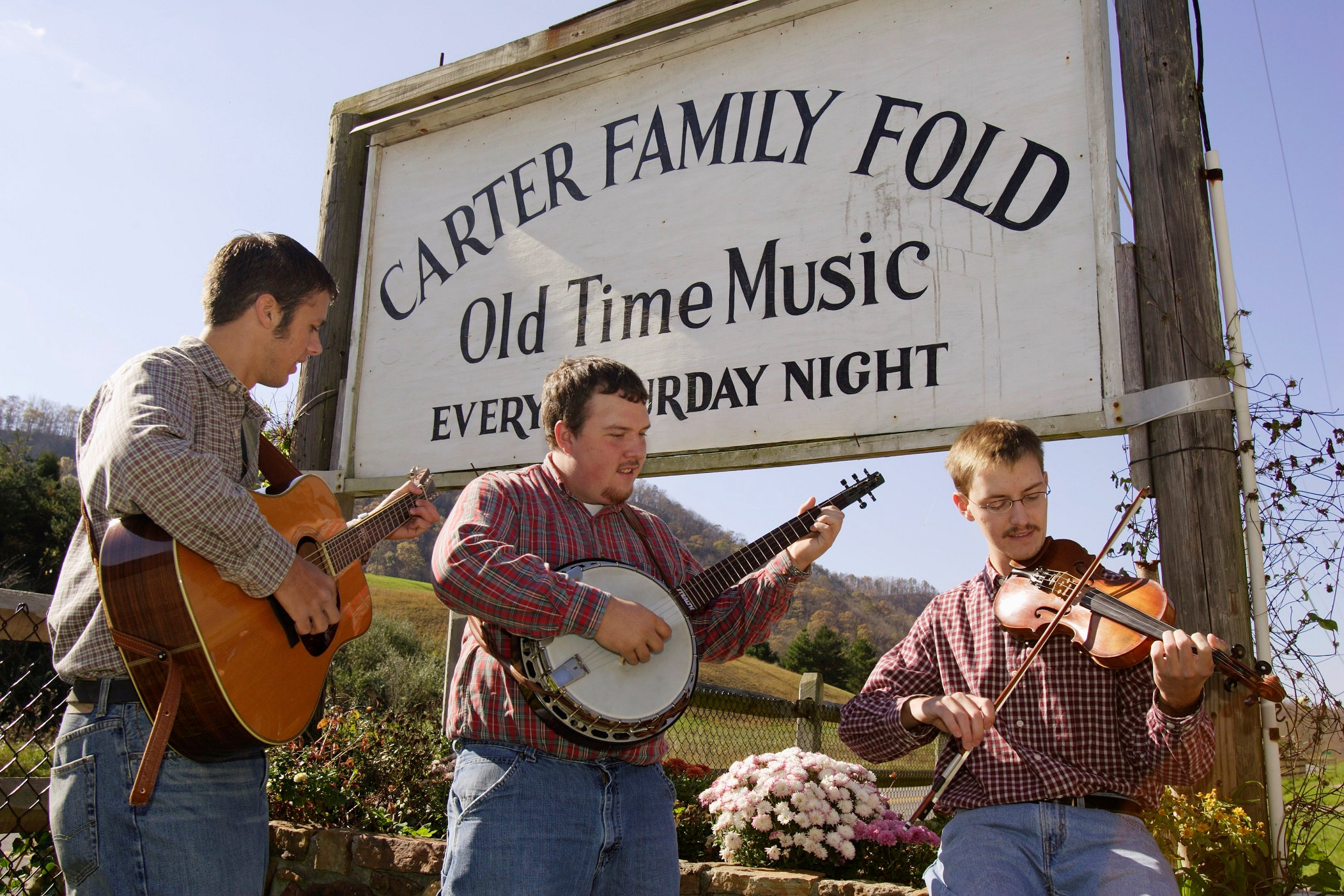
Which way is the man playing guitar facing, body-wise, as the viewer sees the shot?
to the viewer's right

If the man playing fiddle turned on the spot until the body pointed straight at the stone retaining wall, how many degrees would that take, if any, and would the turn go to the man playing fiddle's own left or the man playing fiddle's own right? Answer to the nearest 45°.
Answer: approximately 135° to the man playing fiddle's own right

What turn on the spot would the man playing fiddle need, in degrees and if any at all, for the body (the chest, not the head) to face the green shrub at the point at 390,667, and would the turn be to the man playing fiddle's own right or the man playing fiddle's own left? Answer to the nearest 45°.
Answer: approximately 135° to the man playing fiddle's own right

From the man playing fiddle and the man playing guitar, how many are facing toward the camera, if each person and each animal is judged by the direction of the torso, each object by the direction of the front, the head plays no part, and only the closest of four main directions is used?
1

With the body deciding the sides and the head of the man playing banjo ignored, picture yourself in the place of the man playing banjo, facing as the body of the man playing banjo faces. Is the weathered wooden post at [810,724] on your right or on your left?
on your left

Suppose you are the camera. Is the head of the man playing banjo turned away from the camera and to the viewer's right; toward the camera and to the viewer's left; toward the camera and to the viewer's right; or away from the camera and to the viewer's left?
toward the camera and to the viewer's right
